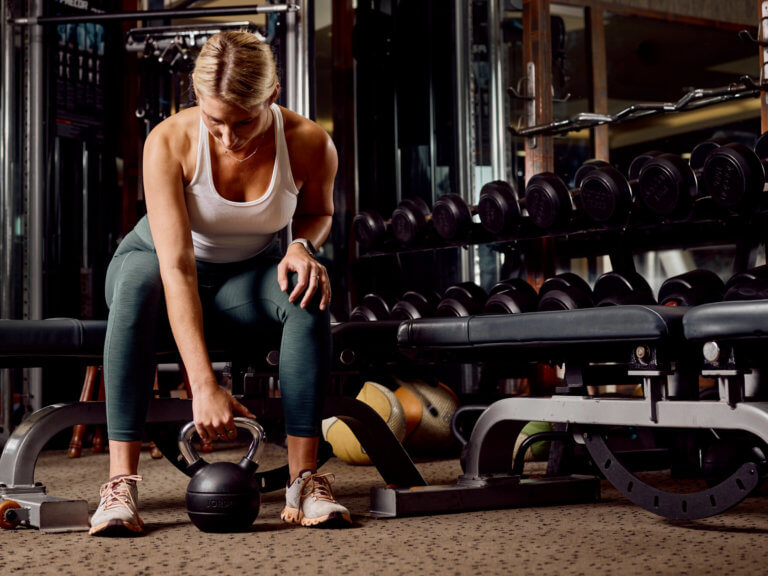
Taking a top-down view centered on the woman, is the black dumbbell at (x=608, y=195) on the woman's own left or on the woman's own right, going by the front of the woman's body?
on the woman's own left

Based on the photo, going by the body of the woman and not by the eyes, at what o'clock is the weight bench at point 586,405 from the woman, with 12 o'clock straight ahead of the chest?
The weight bench is roughly at 9 o'clock from the woman.

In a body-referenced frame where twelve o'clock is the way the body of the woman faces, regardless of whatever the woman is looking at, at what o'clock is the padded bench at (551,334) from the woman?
The padded bench is roughly at 9 o'clock from the woman.

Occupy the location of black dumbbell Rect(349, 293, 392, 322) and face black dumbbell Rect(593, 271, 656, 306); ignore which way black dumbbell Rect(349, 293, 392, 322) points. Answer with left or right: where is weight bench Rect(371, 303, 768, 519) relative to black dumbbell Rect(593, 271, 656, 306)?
right

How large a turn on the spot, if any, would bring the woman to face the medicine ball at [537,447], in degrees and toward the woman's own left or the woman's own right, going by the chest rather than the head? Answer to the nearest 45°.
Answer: approximately 135° to the woman's own left

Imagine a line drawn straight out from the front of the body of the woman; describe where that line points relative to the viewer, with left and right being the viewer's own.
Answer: facing the viewer

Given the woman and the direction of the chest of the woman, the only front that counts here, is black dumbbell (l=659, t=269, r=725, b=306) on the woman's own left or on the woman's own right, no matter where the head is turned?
on the woman's own left

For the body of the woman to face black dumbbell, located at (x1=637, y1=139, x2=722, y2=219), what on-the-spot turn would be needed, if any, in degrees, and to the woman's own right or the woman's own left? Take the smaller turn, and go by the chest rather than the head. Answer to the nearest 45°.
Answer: approximately 135° to the woman's own left

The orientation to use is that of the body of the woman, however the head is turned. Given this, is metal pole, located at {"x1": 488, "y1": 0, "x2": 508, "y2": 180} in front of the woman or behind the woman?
behind

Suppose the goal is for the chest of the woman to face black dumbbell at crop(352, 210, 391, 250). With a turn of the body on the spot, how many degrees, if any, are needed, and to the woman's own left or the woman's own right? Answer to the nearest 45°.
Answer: approximately 180°
